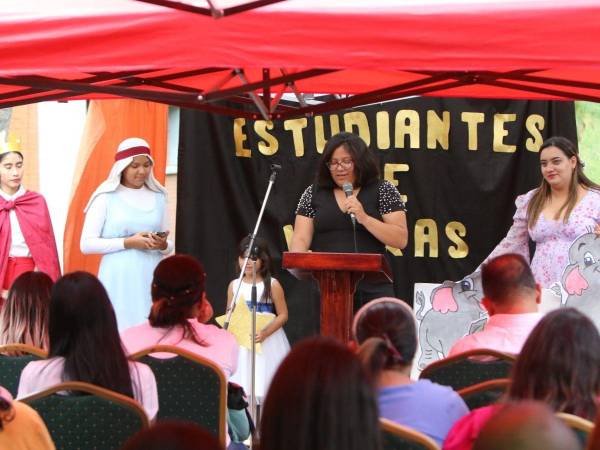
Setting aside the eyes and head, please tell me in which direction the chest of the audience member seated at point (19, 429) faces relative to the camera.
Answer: away from the camera

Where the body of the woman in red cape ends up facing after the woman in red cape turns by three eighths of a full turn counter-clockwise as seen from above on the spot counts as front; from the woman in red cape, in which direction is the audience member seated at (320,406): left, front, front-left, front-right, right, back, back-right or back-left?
back-right

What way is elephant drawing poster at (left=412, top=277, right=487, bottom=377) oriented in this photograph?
toward the camera

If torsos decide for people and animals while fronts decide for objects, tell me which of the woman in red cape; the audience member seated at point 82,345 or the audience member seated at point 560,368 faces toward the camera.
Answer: the woman in red cape

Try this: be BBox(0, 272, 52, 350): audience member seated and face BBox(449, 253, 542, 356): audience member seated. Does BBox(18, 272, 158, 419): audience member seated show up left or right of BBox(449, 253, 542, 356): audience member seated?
right

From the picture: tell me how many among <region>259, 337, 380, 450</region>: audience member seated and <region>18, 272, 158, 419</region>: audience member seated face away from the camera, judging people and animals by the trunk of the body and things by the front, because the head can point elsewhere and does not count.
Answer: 2

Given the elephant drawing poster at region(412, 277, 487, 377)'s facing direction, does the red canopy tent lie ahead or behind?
ahead

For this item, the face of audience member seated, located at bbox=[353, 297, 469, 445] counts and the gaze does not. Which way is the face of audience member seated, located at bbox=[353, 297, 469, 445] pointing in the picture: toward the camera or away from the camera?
away from the camera

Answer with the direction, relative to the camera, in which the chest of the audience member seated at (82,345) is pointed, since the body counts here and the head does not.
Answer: away from the camera

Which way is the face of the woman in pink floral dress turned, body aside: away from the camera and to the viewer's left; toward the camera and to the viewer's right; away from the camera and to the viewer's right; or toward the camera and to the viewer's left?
toward the camera and to the viewer's left

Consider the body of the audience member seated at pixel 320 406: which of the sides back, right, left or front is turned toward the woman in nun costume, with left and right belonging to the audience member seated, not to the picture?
front

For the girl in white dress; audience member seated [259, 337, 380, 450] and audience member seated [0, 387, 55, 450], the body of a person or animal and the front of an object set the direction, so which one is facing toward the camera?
the girl in white dress

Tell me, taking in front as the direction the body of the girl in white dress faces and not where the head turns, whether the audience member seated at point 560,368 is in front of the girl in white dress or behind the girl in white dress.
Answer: in front

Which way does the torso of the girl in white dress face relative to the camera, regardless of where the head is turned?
toward the camera

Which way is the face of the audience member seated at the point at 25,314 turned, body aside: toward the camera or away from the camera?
away from the camera

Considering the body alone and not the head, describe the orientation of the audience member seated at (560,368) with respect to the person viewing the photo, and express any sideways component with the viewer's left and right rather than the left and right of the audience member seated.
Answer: facing away from the viewer

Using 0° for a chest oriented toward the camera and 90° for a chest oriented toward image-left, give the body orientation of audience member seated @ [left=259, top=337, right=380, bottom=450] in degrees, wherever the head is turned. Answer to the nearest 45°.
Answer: approximately 180°
